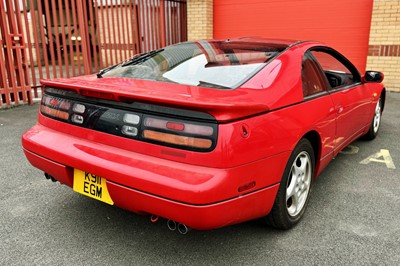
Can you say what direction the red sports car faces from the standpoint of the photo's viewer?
facing away from the viewer and to the right of the viewer

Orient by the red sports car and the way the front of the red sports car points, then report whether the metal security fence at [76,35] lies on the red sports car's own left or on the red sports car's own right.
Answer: on the red sports car's own left

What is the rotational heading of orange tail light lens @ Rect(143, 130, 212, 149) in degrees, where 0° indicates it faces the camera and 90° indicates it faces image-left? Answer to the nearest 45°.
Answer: approximately 45°

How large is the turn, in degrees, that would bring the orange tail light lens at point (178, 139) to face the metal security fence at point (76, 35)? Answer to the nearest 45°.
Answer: approximately 135° to its right
